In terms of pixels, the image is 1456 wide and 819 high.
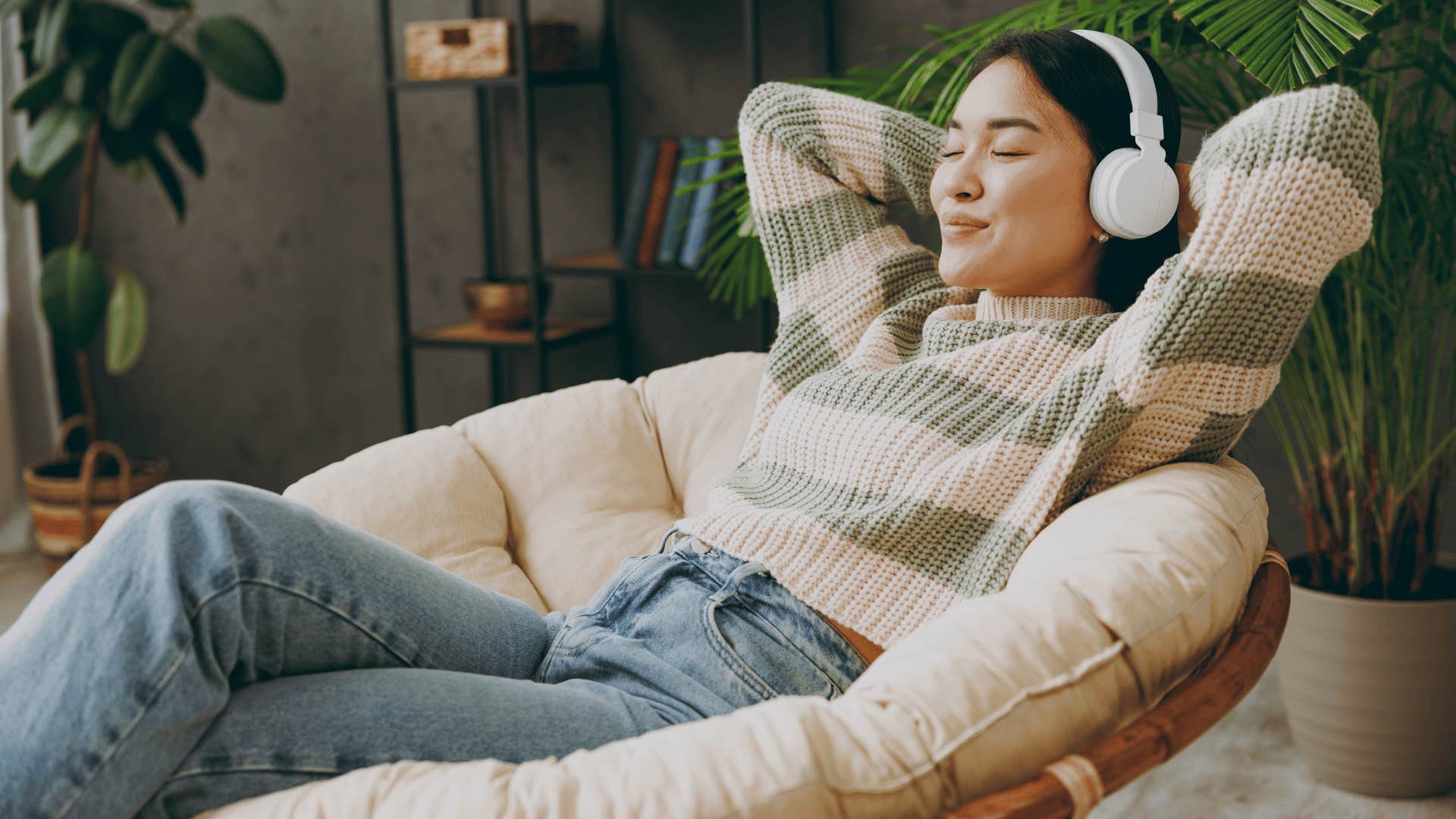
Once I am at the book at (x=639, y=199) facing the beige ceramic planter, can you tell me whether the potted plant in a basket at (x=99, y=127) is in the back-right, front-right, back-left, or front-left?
back-right

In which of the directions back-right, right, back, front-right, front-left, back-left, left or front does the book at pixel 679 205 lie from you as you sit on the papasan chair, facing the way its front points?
back-right

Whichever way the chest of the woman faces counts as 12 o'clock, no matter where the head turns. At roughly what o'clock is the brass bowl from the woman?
The brass bowl is roughly at 4 o'clock from the woman.

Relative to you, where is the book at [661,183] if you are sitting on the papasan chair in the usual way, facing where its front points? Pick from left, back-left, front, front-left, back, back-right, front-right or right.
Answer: back-right

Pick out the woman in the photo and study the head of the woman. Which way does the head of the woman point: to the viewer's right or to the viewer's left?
to the viewer's left

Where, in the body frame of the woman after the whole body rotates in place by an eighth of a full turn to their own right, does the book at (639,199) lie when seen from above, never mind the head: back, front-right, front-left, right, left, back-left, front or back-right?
right

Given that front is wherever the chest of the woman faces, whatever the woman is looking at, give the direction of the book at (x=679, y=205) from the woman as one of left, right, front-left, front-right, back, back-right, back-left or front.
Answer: back-right
